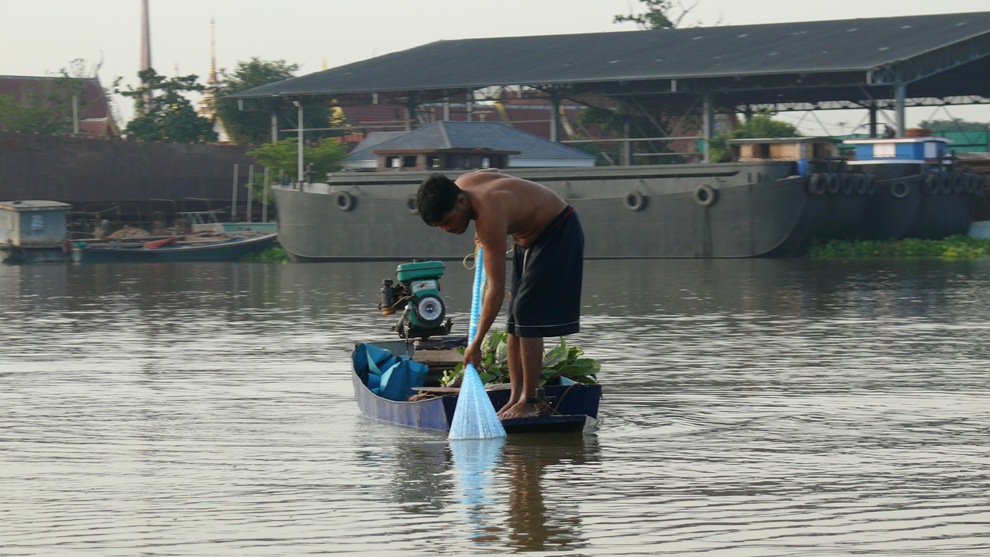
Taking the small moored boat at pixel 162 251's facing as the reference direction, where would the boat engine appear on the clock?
The boat engine is roughly at 3 o'clock from the small moored boat.

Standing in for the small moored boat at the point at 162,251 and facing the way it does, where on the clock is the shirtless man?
The shirtless man is roughly at 3 o'clock from the small moored boat.

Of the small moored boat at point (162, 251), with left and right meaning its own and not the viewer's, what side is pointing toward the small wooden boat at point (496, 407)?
right

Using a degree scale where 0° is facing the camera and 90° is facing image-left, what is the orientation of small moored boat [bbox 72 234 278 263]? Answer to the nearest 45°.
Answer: approximately 270°
